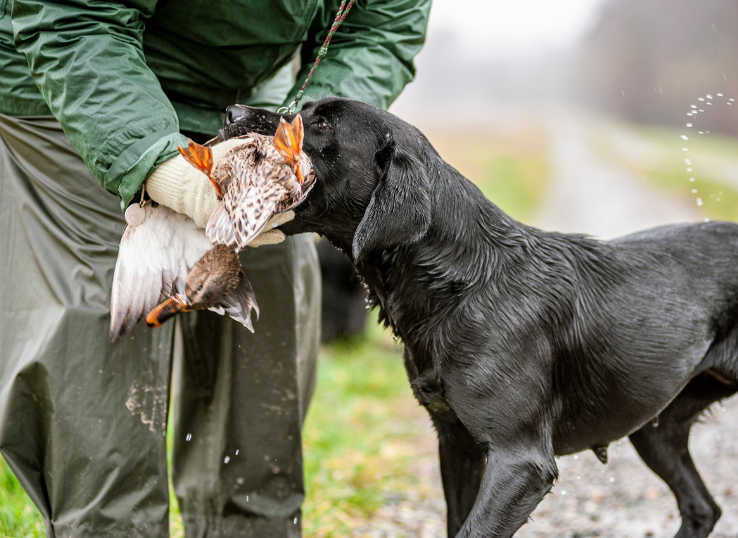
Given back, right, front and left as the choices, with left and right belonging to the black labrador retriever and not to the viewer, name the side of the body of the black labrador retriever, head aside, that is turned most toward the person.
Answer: front

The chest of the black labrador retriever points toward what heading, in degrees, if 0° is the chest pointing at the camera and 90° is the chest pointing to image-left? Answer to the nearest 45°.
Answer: approximately 90°

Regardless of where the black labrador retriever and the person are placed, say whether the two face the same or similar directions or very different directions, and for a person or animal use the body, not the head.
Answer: very different directions

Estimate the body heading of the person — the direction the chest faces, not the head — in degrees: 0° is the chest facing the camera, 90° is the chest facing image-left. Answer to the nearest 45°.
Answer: approximately 315°

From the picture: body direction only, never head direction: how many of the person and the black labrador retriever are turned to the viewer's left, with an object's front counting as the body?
1

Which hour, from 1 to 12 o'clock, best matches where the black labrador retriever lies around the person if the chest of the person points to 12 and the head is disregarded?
The black labrador retriever is roughly at 11 o'clock from the person.
